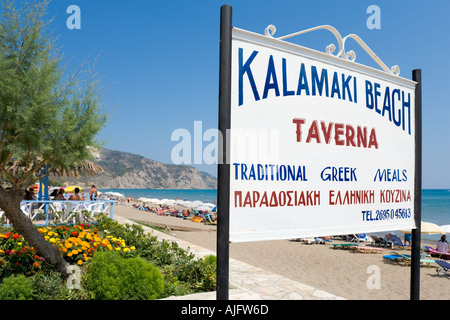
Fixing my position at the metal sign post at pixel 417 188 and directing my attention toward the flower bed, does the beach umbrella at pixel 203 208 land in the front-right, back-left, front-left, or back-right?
front-right

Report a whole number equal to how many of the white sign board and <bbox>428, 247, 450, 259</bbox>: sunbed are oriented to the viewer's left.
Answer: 0

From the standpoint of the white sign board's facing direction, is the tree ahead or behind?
behind

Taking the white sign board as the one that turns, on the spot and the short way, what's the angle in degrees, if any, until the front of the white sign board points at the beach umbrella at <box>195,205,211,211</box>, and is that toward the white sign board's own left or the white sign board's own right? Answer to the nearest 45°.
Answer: approximately 135° to the white sign board's own left

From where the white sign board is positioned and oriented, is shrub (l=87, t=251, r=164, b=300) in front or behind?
behind
